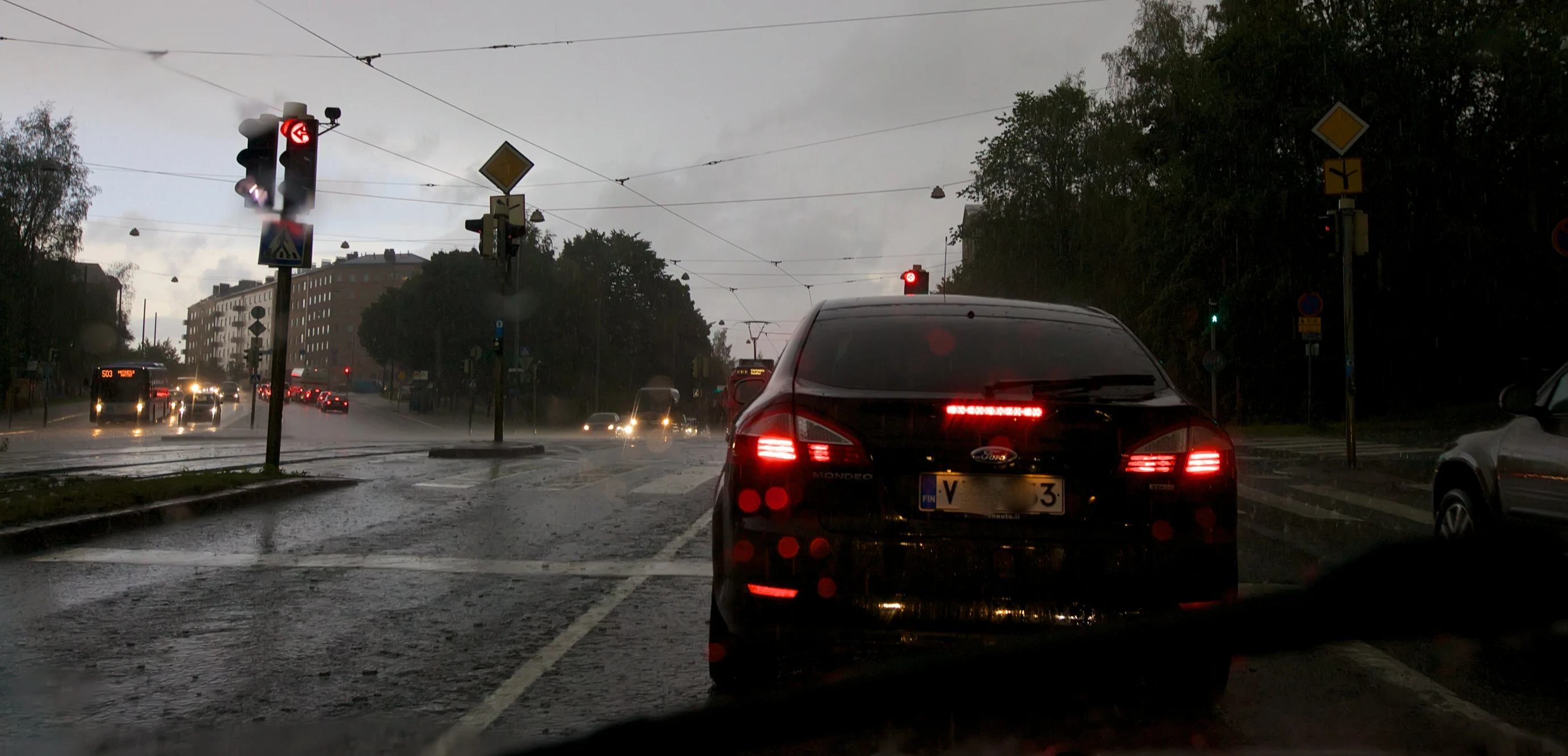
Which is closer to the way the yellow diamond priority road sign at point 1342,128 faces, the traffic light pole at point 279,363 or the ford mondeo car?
the ford mondeo car

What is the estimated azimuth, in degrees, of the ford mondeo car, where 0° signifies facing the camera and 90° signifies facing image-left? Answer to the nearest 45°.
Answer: approximately 180°

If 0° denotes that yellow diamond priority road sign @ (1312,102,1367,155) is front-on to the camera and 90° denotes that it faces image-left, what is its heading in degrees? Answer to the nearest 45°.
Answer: approximately 0°

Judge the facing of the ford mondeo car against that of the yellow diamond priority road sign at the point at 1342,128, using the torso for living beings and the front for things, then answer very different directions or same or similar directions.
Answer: very different directions

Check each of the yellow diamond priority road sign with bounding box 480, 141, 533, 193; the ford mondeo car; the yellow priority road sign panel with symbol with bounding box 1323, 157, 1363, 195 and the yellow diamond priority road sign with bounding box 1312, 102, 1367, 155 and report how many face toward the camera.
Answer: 3

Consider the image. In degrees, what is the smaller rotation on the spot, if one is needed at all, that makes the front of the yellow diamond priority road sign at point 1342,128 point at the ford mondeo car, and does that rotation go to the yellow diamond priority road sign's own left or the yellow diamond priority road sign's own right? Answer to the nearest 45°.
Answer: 0° — it already faces it

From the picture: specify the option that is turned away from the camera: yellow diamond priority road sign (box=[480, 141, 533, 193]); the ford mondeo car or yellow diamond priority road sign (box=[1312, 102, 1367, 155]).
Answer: the ford mondeo car

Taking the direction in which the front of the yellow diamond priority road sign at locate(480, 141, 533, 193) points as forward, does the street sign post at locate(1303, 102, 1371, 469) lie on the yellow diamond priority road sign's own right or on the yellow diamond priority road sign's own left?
on the yellow diamond priority road sign's own left
